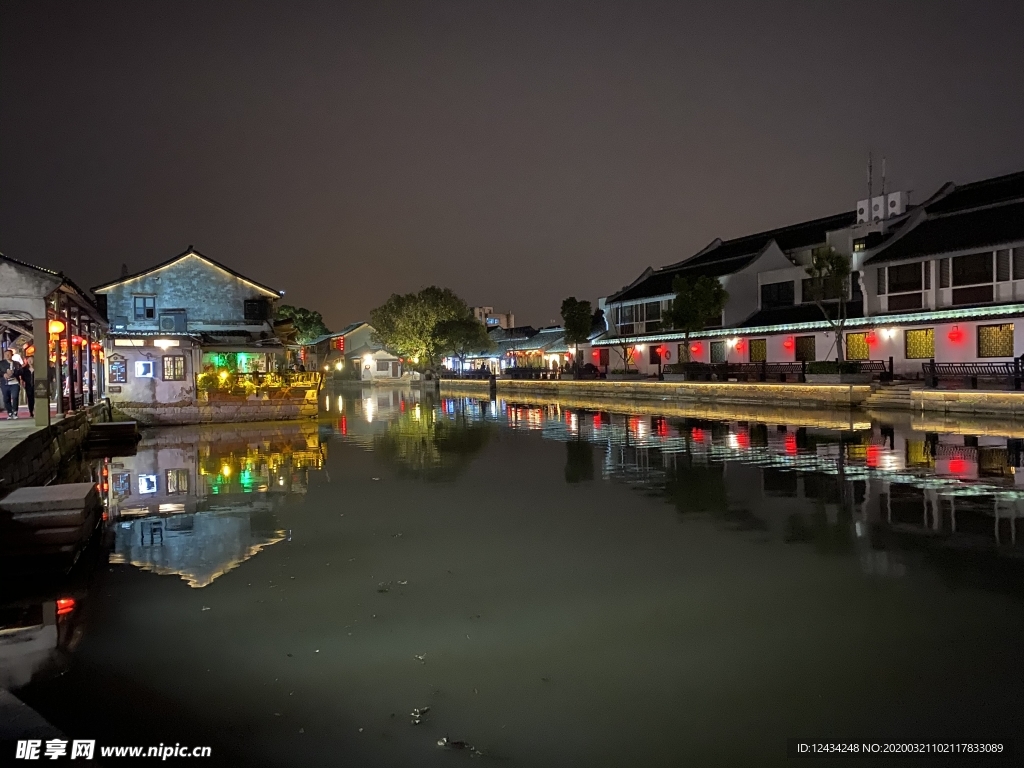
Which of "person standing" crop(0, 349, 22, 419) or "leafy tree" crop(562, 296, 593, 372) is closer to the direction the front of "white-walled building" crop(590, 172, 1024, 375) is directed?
the person standing

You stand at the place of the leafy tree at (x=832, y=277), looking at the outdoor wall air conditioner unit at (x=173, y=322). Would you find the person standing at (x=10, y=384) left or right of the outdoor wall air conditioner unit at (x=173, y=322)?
left

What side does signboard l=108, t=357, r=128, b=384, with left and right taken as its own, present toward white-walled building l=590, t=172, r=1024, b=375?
left

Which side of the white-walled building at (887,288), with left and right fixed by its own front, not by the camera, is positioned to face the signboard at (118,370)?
front

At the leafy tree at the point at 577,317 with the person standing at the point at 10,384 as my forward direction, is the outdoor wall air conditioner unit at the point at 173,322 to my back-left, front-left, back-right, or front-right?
front-right

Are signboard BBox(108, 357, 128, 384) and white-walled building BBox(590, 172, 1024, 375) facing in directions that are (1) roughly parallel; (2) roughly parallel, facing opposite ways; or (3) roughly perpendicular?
roughly perpendicular

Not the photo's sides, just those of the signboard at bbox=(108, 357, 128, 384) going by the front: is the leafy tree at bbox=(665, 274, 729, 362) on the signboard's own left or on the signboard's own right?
on the signboard's own left

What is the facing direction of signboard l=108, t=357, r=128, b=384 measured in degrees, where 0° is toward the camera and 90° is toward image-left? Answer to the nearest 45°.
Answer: approximately 0°

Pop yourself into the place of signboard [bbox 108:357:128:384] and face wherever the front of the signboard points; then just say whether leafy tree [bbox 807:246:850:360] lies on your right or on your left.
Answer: on your left

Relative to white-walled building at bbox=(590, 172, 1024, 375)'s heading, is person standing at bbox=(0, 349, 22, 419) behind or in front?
in front

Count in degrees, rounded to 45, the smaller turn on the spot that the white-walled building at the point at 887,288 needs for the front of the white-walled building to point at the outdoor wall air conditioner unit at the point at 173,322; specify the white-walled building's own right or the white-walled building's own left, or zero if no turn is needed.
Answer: approximately 45° to the white-walled building's own right

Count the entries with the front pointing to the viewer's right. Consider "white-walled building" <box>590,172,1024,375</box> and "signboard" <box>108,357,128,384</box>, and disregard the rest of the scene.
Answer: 0

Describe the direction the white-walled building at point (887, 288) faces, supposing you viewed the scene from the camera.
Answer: facing the viewer and to the left of the viewer

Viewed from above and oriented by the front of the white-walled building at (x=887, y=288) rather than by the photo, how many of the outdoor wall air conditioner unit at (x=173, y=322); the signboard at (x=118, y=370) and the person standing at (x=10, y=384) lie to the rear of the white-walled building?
0
